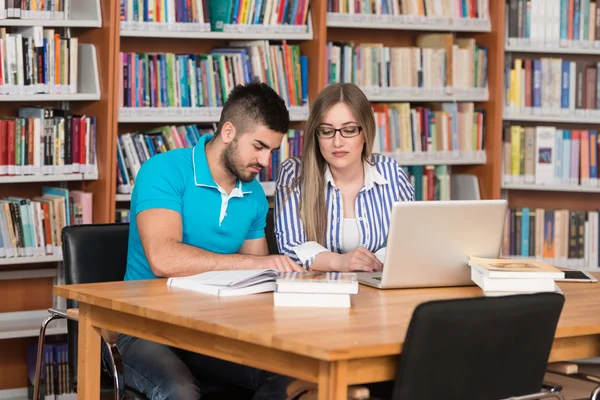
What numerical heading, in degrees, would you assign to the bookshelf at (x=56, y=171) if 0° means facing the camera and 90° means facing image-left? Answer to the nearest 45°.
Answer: approximately 0°

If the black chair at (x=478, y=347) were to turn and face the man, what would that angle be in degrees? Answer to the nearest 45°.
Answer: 0° — it already faces them

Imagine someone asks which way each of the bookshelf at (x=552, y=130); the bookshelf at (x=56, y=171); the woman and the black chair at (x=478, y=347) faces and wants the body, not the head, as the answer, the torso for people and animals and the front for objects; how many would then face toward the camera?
3

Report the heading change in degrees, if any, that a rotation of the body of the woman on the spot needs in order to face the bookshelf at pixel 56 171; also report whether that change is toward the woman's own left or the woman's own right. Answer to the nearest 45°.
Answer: approximately 135° to the woman's own right

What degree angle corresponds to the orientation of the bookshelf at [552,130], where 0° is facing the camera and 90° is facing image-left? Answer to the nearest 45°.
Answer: approximately 0°

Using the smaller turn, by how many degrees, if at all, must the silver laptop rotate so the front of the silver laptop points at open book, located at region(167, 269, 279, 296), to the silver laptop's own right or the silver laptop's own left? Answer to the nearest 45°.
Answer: approximately 45° to the silver laptop's own left

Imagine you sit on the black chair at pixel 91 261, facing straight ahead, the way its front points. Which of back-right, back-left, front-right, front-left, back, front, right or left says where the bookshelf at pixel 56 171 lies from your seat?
back-left

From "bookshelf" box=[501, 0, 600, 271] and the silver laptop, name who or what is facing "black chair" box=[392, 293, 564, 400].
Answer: the bookshelf

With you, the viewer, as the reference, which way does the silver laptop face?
facing away from the viewer and to the left of the viewer

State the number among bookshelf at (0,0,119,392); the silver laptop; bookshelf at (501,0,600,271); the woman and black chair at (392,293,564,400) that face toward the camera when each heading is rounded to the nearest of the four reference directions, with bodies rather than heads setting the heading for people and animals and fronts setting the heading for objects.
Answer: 3

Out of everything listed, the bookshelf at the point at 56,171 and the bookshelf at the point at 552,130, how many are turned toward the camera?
2

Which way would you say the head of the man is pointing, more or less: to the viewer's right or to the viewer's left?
to the viewer's right

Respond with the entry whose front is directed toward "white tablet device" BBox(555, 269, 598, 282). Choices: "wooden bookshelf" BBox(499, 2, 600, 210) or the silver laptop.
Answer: the wooden bookshelf
